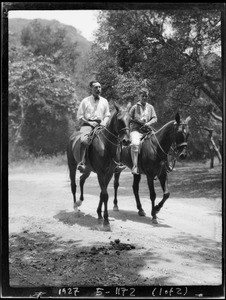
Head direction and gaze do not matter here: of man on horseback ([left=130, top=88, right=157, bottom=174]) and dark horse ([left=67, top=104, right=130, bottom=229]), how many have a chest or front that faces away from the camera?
0

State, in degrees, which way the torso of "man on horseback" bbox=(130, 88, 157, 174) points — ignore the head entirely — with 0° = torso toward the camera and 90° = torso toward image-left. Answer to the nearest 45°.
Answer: approximately 315°

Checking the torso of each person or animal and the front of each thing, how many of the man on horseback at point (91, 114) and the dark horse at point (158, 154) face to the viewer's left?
0

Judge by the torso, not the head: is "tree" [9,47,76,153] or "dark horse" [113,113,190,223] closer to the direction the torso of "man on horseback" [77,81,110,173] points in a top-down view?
the dark horse

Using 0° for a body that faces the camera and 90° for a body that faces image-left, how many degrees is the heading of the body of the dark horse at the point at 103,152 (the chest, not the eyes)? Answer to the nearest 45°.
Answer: approximately 315°

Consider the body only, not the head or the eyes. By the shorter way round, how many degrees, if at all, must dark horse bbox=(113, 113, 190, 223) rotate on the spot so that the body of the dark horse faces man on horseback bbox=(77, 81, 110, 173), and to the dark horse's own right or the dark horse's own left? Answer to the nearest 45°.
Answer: approximately 90° to the dark horse's own right
